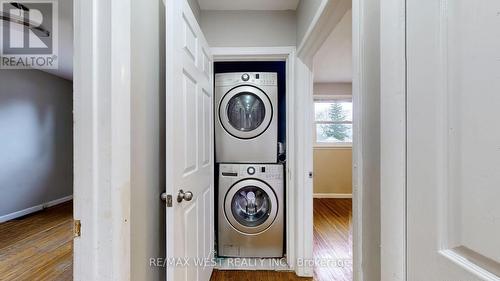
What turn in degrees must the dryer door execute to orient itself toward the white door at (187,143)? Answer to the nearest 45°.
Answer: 0° — it already faces it

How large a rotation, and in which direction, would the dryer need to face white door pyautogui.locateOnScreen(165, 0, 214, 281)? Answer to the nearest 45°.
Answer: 0° — it already faces it

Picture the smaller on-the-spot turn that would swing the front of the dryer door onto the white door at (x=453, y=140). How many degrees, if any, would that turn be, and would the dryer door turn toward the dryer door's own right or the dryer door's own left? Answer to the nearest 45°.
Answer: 0° — it already faces it

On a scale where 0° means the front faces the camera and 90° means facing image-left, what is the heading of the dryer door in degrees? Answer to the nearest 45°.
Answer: approximately 0°

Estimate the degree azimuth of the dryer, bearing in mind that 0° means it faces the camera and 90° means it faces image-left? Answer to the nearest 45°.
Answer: approximately 0°

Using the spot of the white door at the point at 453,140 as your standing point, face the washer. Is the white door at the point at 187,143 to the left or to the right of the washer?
left

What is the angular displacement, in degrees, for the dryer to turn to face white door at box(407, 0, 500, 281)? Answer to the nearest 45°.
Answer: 0° — it already faces it
